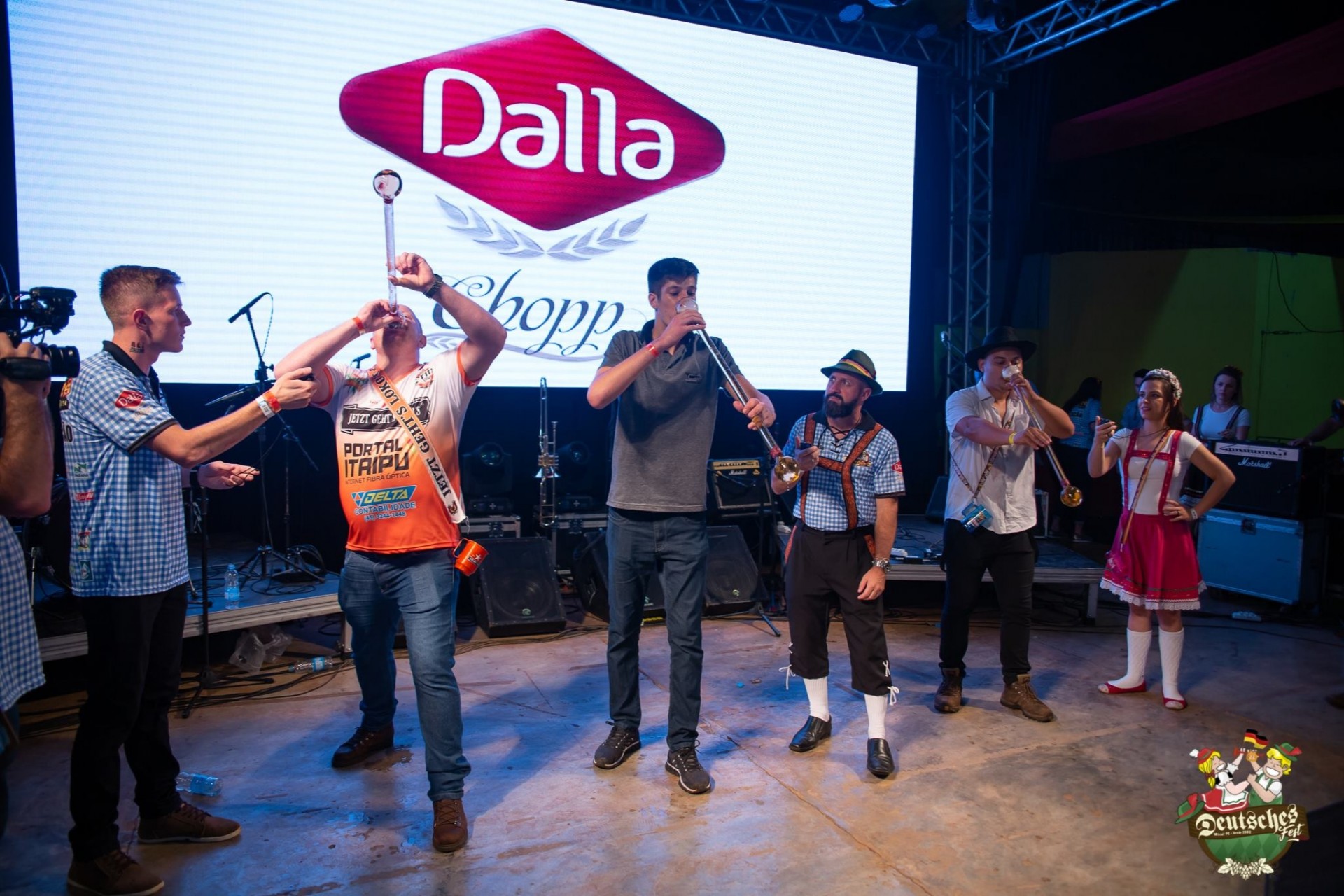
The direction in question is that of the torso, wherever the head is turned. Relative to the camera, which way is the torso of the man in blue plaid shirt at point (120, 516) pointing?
to the viewer's right

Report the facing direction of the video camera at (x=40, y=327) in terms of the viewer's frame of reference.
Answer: facing to the right of the viewer

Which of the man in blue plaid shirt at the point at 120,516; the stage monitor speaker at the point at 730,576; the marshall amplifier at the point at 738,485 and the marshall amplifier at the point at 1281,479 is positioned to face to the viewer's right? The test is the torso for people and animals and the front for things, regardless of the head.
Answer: the man in blue plaid shirt

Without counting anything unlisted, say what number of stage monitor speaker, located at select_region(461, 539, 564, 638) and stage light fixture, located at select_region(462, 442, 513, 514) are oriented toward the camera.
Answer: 2

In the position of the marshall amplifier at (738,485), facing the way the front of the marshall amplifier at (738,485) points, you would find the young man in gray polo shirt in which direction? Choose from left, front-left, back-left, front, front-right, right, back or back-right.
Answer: front

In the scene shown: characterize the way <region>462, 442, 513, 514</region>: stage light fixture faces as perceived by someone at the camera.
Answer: facing the viewer

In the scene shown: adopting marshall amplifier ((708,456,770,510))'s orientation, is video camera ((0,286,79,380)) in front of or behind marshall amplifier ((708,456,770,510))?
in front

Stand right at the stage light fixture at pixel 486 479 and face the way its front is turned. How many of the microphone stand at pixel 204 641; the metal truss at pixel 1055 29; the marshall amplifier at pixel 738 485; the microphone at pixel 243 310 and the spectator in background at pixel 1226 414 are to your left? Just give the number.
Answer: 3

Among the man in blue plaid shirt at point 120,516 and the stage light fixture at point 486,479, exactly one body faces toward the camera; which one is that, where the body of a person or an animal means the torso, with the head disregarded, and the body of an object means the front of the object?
the stage light fixture

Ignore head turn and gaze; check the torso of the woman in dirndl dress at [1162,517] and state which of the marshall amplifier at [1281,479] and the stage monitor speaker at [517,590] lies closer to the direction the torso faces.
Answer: the stage monitor speaker

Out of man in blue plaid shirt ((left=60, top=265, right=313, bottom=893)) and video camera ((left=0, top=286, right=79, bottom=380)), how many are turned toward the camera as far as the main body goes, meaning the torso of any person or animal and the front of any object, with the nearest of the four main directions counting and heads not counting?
0

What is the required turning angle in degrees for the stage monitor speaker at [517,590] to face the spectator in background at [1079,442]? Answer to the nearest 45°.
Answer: approximately 135° to its left

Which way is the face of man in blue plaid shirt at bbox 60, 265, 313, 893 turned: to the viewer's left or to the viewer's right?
to the viewer's right

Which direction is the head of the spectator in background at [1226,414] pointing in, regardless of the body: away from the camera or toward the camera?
toward the camera

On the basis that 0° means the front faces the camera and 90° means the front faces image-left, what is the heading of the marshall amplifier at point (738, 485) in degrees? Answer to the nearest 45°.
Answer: approximately 0°

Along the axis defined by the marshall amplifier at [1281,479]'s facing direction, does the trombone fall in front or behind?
in front
